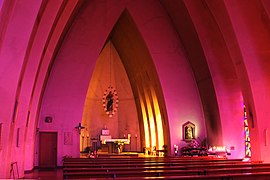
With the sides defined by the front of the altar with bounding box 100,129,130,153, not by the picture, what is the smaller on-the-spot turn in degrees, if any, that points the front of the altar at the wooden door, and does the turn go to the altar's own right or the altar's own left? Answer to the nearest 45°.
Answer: approximately 45° to the altar's own right

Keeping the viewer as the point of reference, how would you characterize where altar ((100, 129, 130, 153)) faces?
facing the viewer
